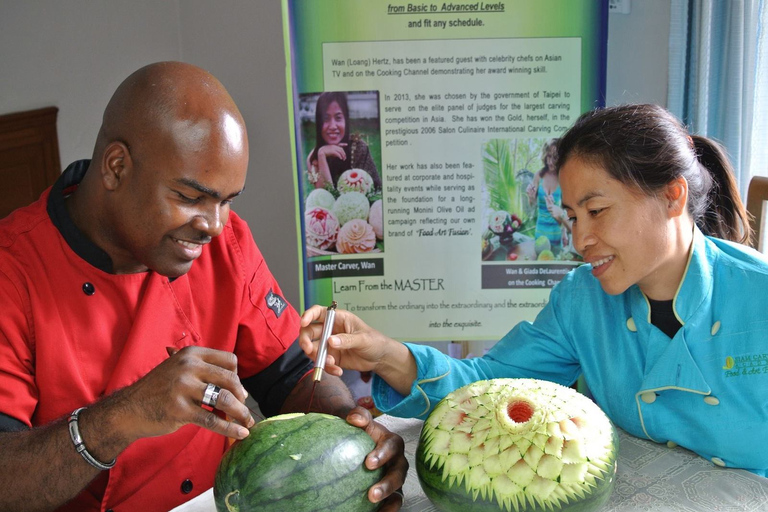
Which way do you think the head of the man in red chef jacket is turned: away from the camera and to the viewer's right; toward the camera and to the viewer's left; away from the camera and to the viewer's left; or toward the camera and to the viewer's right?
toward the camera and to the viewer's right

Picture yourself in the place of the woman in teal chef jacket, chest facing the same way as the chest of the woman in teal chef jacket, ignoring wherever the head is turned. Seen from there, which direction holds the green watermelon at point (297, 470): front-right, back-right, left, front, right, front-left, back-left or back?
front

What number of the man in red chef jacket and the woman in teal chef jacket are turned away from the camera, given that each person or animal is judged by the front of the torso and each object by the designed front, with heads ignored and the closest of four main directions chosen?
0

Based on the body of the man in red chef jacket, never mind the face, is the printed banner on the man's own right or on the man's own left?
on the man's own left

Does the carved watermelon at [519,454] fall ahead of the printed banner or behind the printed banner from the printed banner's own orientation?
ahead

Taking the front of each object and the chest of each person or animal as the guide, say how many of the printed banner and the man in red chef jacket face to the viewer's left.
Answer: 0

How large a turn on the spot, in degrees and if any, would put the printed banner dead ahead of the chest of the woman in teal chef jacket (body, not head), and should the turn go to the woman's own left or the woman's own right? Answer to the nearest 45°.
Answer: approximately 90° to the woman's own right

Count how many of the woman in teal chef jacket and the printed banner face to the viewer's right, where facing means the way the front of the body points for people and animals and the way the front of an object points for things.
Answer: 0

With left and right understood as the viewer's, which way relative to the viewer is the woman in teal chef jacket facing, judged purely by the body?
facing the viewer and to the left of the viewer

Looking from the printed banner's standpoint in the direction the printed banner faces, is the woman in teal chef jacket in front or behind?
in front

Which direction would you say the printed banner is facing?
toward the camera

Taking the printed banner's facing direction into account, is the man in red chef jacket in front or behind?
in front

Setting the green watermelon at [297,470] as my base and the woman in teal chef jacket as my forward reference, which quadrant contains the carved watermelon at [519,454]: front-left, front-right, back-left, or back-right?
front-right

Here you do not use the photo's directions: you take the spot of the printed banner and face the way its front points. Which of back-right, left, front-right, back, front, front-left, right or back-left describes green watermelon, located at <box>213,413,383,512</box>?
front

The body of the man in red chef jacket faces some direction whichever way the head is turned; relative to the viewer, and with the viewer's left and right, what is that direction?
facing the viewer and to the right of the viewer

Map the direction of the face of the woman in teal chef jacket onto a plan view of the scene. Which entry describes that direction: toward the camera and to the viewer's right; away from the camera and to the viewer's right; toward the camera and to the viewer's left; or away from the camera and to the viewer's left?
toward the camera and to the viewer's left
